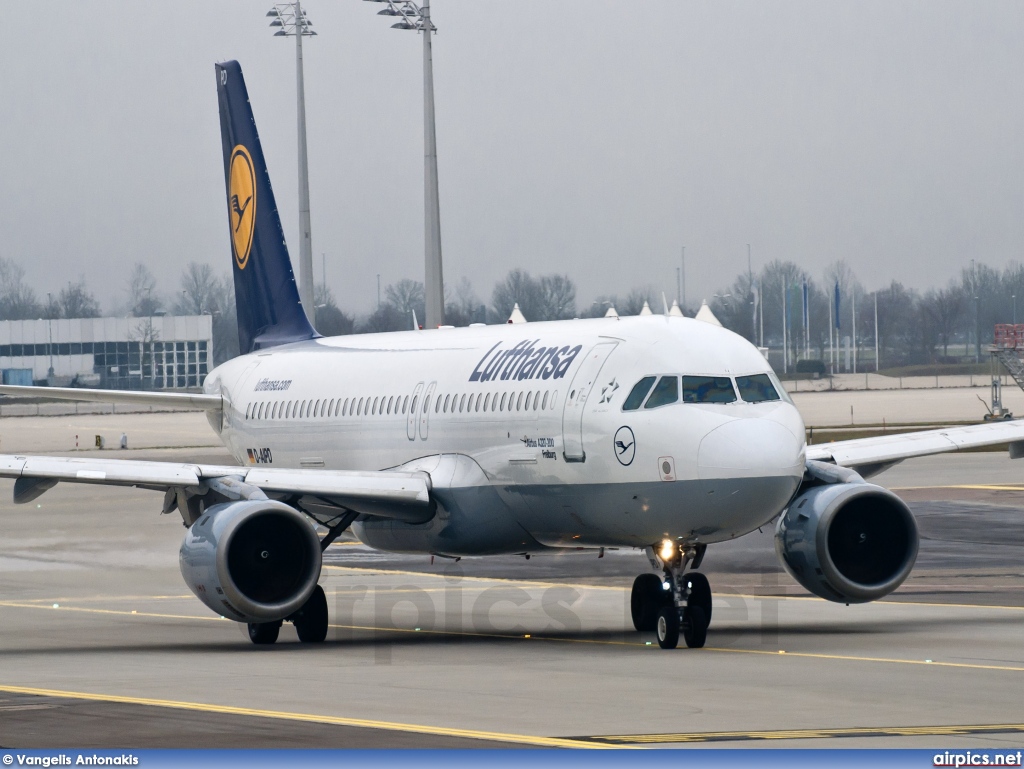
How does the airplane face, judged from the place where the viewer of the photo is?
facing the viewer and to the right of the viewer

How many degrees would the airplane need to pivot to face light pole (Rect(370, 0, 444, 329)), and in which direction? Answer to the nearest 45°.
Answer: approximately 135° to its left
